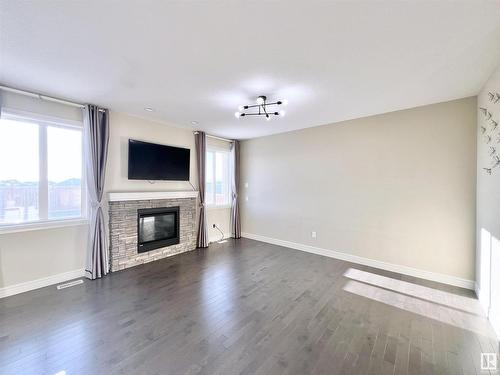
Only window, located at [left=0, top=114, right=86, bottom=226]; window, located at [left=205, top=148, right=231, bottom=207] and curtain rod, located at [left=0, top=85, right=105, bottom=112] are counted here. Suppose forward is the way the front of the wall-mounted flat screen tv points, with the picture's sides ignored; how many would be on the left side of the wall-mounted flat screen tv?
1

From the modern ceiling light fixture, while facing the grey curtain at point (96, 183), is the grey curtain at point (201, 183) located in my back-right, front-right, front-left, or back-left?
front-right

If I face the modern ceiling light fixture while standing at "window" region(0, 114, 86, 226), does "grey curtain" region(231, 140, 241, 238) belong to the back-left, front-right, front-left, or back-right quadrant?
front-left

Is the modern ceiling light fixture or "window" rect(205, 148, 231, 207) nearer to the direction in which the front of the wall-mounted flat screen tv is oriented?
the modern ceiling light fixture

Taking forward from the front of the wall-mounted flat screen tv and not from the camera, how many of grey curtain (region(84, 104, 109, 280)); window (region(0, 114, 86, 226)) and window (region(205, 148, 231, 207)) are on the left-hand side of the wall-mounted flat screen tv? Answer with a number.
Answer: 1

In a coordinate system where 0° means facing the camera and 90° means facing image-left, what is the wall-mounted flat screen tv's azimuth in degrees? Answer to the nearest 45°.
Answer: approximately 315°

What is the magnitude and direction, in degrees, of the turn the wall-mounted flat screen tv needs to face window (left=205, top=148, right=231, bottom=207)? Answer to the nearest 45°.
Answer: approximately 90° to its left

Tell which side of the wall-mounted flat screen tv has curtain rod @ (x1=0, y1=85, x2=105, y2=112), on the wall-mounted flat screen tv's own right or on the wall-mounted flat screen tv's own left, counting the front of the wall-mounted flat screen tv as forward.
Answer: on the wall-mounted flat screen tv's own right

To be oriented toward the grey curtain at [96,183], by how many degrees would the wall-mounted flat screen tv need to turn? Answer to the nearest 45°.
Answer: approximately 90° to its right

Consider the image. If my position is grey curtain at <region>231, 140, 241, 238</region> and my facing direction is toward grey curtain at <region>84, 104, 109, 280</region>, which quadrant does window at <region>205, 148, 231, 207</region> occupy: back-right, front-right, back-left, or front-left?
front-right

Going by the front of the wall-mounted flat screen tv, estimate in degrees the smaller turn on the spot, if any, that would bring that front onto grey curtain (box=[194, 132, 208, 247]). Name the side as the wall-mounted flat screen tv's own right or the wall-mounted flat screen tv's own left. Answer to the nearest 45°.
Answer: approximately 90° to the wall-mounted flat screen tv's own left

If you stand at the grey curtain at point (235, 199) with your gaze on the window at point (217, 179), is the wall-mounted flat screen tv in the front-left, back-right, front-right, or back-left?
front-left

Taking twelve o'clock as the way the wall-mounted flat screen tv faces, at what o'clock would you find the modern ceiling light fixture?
The modern ceiling light fixture is roughly at 12 o'clock from the wall-mounted flat screen tv.

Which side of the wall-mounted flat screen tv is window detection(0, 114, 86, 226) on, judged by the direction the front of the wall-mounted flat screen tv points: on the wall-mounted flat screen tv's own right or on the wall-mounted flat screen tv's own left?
on the wall-mounted flat screen tv's own right
